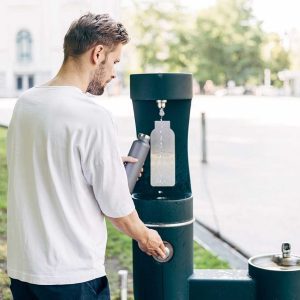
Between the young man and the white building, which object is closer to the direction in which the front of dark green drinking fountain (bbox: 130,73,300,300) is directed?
the young man

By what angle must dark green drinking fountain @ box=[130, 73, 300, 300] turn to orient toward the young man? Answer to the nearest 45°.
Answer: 0° — it already faces them

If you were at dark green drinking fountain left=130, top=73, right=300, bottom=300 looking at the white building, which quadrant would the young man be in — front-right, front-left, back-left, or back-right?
back-left

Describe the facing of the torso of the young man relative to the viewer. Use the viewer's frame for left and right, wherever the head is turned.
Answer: facing away from the viewer and to the right of the viewer

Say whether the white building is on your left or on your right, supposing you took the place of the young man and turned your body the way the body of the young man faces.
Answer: on your left
